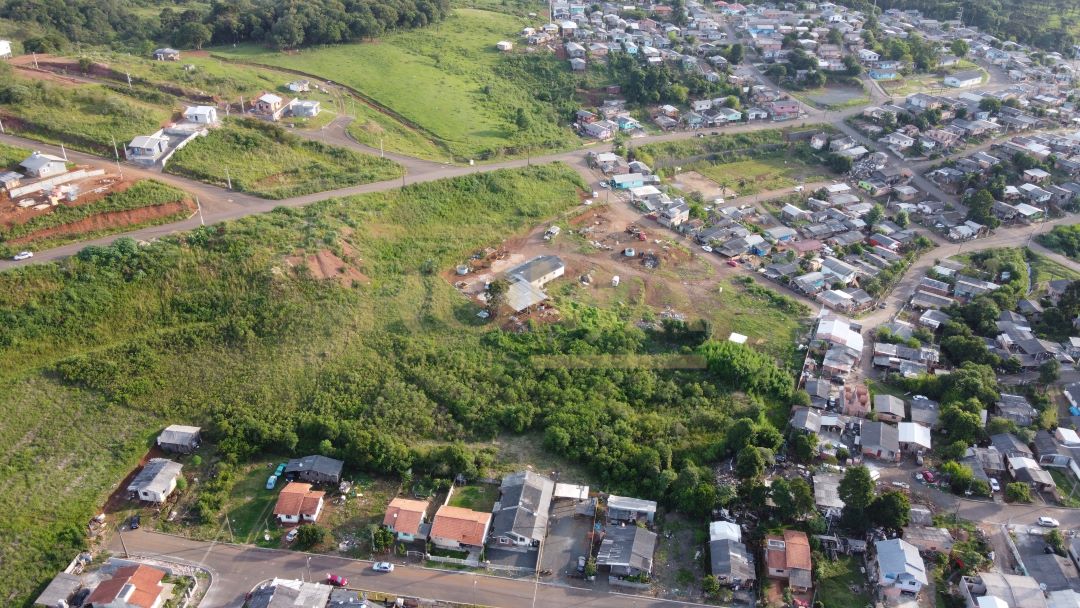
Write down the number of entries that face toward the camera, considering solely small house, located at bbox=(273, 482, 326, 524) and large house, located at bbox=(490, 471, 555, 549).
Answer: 2

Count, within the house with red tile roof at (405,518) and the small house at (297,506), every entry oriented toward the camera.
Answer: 2

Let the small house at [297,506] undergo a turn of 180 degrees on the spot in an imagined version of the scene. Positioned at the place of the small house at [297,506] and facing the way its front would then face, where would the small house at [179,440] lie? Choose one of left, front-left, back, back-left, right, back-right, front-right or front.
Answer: front-left

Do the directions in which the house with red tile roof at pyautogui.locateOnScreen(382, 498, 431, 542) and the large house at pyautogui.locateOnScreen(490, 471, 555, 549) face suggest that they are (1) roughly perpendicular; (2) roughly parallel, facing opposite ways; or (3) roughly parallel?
roughly parallel

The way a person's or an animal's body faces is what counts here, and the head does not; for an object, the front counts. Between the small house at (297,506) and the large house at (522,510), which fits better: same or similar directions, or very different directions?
same or similar directions

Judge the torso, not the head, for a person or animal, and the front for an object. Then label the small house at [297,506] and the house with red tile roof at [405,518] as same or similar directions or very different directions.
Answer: same or similar directions

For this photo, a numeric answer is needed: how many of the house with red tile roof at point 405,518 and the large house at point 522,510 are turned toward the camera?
2

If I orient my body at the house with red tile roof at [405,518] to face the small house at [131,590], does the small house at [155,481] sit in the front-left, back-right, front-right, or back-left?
front-right

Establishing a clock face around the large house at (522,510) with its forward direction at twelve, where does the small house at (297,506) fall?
the small house at (297,506) is roughly at 3 o'clock from the large house at (522,510).

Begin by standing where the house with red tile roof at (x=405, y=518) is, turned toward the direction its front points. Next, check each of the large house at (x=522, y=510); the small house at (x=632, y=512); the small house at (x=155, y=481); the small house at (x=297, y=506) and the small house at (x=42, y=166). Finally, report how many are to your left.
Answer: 2

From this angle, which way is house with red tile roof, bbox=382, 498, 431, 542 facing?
toward the camera

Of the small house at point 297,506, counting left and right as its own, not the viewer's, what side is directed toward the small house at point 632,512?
left

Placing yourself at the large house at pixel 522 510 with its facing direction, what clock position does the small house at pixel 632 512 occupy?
the small house at pixel 632 512 is roughly at 9 o'clock from the large house at pixel 522 510.

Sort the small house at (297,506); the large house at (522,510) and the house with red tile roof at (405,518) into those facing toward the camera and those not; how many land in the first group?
3

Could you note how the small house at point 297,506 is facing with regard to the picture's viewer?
facing the viewer

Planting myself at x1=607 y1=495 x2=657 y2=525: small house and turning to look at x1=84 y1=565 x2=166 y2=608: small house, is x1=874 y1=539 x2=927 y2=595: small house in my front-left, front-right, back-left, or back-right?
back-left

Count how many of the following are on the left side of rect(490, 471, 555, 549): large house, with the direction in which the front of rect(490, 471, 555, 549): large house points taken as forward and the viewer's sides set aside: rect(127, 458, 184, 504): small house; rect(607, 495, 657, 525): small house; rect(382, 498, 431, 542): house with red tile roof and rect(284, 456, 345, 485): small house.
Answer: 1

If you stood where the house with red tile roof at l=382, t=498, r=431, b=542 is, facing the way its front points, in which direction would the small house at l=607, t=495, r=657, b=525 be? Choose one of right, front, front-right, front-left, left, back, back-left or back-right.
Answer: left
